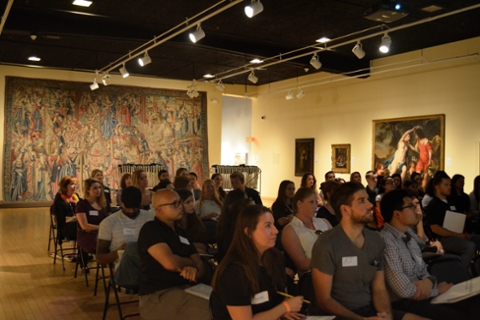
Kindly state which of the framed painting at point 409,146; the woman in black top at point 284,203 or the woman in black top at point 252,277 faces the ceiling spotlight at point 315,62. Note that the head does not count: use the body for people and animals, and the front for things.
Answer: the framed painting

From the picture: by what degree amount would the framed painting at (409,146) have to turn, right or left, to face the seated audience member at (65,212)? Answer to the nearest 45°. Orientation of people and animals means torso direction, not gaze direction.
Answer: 0° — it already faces them

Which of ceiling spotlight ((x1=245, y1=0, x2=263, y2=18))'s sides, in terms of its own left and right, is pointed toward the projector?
back

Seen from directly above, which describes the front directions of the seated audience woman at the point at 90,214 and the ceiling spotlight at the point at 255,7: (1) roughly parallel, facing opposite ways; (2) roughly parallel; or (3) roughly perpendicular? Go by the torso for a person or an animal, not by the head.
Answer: roughly perpendicular
